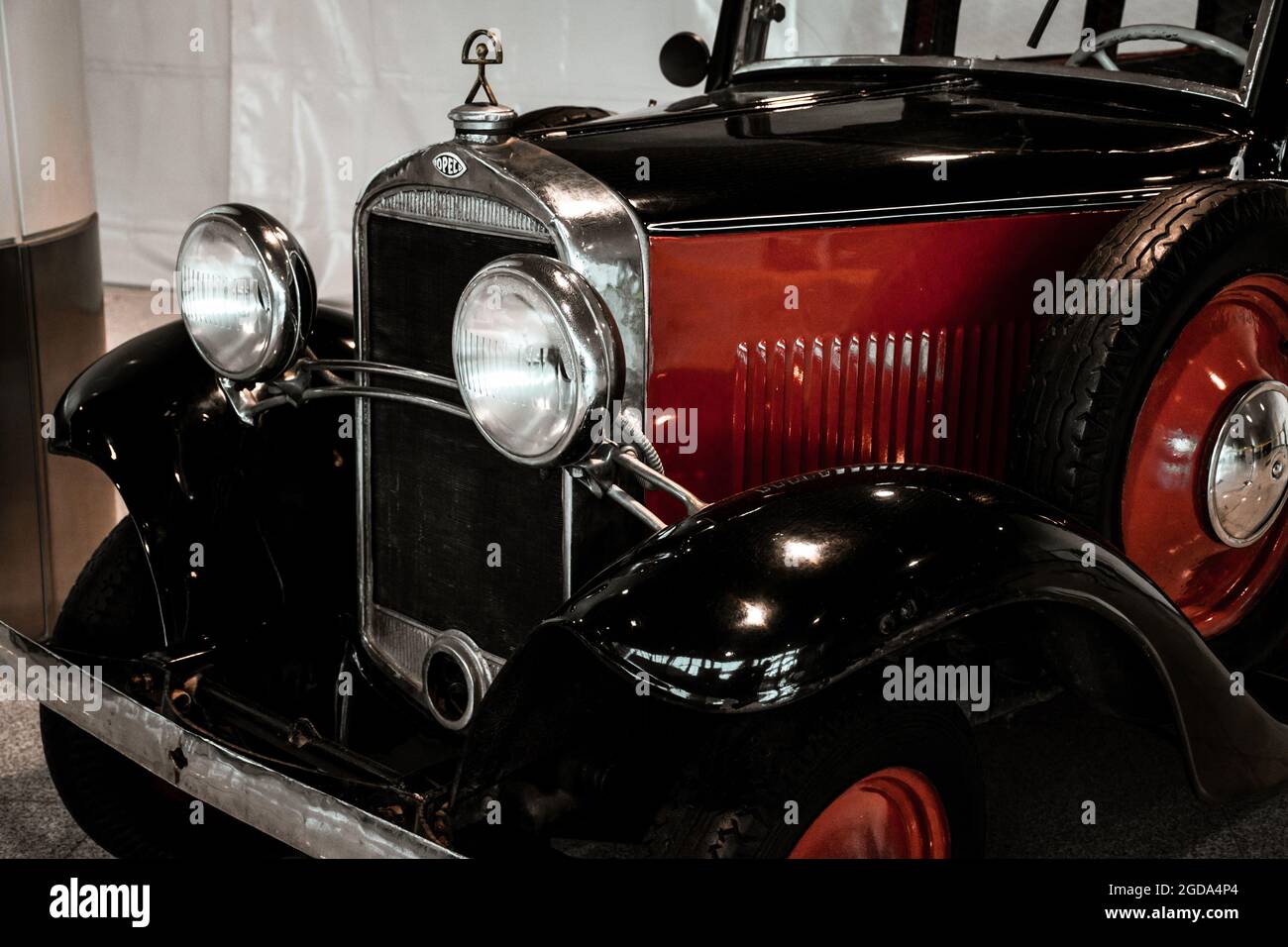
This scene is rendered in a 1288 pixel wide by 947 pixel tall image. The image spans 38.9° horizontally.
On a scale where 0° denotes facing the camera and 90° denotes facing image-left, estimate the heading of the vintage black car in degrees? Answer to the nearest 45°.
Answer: approximately 45°
